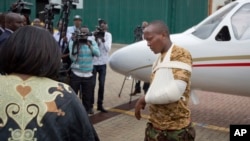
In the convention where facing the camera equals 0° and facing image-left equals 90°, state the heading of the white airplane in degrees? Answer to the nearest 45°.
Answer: approximately 90°

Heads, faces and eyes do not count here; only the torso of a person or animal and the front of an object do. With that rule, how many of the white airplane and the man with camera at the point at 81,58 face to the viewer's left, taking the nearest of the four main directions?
1

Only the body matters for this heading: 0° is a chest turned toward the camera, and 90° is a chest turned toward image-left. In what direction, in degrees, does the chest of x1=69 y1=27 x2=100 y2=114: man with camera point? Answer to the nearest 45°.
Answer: approximately 0°

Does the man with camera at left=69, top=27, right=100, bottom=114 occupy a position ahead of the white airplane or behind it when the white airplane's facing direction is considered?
ahead

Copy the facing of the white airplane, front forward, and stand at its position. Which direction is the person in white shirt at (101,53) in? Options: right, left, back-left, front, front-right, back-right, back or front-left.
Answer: front-right

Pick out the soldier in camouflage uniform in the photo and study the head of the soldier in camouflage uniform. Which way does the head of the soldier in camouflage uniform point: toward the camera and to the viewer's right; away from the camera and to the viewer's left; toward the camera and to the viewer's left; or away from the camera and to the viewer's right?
toward the camera and to the viewer's left

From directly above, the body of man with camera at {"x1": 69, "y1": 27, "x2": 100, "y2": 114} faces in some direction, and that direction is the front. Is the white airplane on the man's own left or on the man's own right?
on the man's own left

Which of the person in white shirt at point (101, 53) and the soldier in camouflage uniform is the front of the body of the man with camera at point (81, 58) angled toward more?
the soldier in camouflage uniform

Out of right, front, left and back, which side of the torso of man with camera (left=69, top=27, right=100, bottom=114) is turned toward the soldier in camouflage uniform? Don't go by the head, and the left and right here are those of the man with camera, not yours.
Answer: front

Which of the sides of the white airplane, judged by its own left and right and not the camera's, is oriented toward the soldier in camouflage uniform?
left
